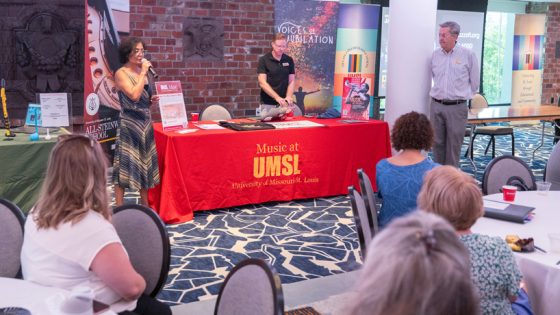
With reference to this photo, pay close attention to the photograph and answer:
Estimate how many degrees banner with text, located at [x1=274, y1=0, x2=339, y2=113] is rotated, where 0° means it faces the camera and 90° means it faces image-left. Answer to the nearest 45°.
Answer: approximately 0°

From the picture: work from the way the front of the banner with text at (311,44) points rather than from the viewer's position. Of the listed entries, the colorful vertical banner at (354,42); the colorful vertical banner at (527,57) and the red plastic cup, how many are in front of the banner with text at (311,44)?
1

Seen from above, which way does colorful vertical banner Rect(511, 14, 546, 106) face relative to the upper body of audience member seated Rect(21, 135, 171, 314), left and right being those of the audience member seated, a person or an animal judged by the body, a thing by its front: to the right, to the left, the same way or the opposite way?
the opposite way

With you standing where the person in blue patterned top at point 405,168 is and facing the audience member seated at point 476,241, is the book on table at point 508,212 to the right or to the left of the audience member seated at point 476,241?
left

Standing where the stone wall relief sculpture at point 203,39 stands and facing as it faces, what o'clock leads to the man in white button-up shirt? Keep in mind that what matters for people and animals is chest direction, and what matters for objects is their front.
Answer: The man in white button-up shirt is roughly at 10 o'clock from the stone wall relief sculpture.

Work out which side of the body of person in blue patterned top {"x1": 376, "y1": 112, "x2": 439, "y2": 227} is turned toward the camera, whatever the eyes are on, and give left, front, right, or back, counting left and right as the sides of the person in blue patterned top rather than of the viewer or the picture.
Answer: back

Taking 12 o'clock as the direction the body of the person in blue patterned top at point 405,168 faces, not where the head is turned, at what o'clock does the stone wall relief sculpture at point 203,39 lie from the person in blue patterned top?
The stone wall relief sculpture is roughly at 11 o'clock from the person in blue patterned top.

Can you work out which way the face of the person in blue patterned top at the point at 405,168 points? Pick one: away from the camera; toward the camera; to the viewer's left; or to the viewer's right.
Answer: away from the camera

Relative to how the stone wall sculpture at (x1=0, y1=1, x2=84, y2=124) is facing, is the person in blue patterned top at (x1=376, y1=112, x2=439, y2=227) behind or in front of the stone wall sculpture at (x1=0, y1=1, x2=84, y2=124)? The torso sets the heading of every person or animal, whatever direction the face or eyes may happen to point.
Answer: in front

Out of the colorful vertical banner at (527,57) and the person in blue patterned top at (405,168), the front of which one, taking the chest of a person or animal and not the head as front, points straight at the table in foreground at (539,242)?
the colorful vertical banner

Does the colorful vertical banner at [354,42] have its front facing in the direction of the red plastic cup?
yes

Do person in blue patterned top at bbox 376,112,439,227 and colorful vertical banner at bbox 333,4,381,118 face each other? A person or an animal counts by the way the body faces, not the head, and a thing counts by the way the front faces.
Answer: yes

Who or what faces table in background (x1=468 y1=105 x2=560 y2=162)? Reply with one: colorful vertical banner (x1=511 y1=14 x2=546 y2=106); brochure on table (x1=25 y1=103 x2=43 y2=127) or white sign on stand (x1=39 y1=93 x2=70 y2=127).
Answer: the colorful vertical banner

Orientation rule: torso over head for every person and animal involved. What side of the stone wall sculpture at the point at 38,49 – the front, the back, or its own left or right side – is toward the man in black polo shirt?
left

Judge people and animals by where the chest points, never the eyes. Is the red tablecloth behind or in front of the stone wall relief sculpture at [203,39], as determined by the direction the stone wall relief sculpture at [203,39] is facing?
in front

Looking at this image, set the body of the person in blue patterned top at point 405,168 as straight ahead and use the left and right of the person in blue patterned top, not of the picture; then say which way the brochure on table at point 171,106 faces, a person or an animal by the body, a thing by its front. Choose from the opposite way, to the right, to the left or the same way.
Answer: the opposite way
